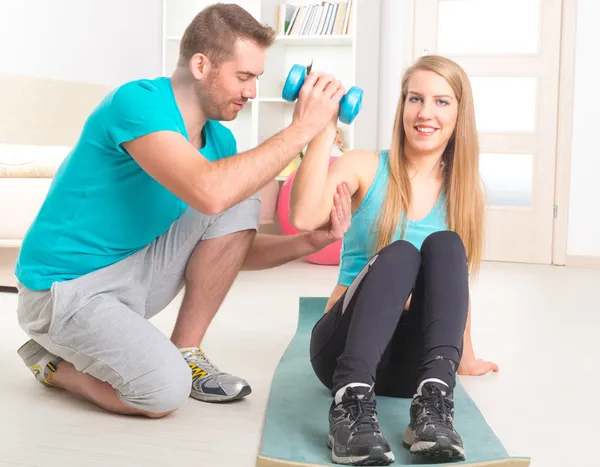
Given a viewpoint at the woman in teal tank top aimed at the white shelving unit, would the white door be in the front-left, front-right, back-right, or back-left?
front-right

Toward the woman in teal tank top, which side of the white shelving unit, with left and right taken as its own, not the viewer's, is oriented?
front

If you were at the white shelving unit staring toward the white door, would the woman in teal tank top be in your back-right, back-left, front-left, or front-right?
front-right

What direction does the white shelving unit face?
toward the camera

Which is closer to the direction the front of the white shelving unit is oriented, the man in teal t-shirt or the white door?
the man in teal t-shirt

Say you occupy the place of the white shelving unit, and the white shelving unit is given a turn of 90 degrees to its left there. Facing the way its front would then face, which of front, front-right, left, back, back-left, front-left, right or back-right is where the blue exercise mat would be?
right

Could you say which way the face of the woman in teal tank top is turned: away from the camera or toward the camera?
toward the camera

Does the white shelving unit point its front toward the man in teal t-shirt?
yes

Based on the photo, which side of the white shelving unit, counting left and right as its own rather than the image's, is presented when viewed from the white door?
left
